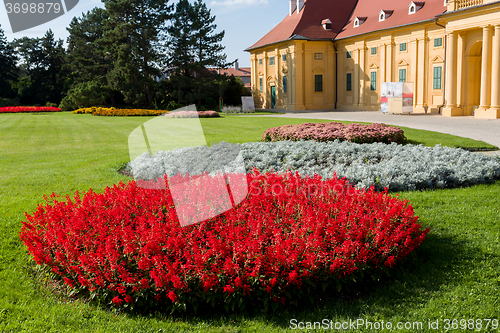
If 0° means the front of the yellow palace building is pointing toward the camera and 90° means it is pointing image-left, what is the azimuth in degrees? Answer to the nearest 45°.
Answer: approximately 45°

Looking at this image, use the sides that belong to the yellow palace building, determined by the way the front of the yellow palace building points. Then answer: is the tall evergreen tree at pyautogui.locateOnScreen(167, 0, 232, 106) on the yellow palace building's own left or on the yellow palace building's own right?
on the yellow palace building's own right

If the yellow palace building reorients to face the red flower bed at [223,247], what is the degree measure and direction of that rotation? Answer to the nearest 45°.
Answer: approximately 45° to its left

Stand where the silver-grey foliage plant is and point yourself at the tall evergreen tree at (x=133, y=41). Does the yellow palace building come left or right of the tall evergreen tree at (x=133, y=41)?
right
